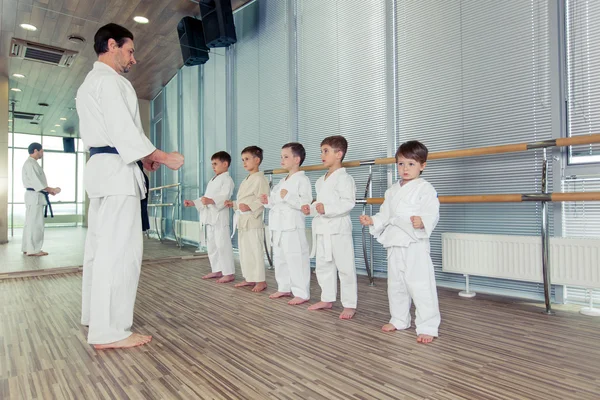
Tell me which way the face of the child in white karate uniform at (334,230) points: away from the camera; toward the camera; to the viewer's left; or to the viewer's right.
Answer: to the viewer's left

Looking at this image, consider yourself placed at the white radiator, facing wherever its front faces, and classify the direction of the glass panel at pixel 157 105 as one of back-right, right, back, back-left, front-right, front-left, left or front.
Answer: front-right

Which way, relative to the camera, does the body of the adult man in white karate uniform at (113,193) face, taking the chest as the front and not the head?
to the viewer's right

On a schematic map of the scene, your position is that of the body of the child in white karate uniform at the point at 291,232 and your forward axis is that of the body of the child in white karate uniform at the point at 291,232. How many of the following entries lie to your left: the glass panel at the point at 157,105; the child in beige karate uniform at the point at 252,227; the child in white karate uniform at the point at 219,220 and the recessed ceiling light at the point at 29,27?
0

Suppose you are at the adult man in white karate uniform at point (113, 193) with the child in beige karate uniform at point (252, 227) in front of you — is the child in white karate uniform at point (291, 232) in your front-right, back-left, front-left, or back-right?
front-right

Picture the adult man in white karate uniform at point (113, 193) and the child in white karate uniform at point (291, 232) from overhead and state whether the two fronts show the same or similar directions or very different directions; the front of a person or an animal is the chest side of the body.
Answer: very different directions

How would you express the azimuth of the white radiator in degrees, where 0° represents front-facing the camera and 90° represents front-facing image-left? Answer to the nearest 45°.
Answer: approximately 45°

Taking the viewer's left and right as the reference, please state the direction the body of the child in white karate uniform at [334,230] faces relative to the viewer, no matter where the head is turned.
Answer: facing the viewer and to the left of the viewer

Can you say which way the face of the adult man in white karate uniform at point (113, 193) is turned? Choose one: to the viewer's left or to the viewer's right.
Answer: to the viewer's right

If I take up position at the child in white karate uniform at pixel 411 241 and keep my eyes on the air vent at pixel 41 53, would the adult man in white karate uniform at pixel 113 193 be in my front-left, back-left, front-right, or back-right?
front-left

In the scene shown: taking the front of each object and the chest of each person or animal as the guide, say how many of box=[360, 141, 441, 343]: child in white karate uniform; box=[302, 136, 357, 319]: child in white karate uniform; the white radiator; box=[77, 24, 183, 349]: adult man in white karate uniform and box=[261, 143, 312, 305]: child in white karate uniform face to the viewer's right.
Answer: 1

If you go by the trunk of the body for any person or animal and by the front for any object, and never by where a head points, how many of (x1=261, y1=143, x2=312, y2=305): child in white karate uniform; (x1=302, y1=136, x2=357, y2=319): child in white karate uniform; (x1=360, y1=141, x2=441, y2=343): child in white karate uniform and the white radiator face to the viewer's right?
0

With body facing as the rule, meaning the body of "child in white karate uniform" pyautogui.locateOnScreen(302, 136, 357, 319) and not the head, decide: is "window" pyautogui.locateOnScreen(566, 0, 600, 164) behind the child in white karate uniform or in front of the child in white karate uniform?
behind

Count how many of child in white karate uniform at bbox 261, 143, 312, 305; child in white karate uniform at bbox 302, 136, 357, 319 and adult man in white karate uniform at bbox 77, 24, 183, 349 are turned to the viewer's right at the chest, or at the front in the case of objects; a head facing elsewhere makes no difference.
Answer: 1

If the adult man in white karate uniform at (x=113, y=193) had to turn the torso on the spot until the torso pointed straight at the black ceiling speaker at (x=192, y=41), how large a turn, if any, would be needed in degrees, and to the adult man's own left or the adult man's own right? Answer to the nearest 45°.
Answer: approximately 90° to the adult man's own left
